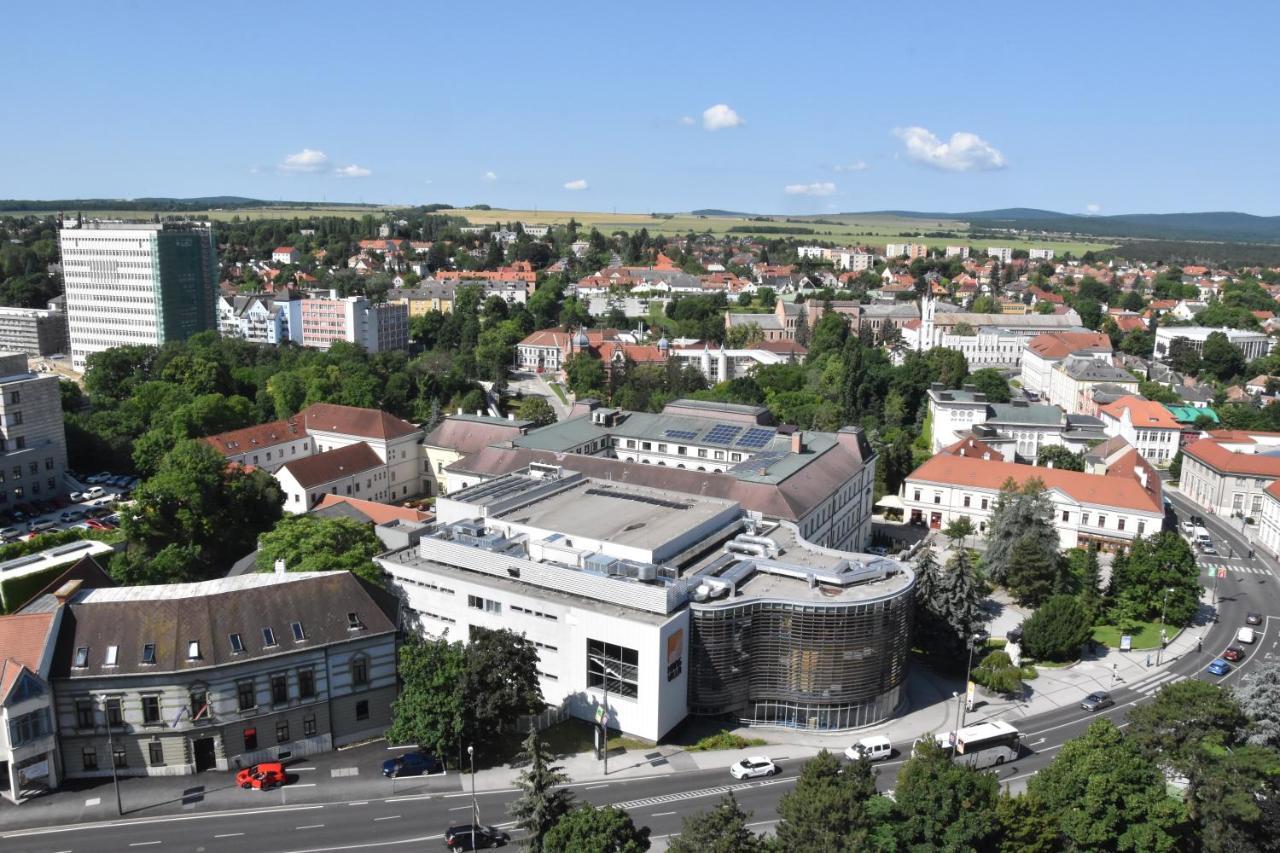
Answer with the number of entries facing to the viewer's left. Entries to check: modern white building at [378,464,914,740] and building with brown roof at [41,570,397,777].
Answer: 0

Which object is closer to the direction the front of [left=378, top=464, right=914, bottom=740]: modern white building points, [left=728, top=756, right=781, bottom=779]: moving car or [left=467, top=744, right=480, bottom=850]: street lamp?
the moving car

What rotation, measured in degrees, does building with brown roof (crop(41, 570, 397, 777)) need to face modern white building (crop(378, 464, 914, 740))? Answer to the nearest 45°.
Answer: approximately 90° to its left

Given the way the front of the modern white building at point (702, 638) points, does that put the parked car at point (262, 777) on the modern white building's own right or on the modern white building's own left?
on the modern white building's own right

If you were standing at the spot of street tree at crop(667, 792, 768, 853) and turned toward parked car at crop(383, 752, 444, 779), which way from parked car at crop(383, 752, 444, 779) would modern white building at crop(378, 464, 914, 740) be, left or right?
right

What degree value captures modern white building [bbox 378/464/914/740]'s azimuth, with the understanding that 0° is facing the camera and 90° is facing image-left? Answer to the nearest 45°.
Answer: approximately 315°

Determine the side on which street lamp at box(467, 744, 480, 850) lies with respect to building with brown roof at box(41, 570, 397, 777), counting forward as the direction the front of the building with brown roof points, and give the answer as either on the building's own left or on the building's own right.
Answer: on the building's own left

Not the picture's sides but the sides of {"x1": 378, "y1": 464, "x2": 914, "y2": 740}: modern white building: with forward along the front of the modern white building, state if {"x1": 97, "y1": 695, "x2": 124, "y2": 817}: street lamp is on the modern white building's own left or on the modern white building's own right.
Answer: on the modern white building's own right

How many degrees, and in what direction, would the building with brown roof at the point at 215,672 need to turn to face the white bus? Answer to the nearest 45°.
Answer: approximately 90° to its left

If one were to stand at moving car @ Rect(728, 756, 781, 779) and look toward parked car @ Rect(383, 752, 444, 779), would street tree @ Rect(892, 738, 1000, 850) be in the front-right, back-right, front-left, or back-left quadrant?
back-left

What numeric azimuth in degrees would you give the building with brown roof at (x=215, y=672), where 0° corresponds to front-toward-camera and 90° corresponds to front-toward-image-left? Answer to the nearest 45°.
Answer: approximately 0°
